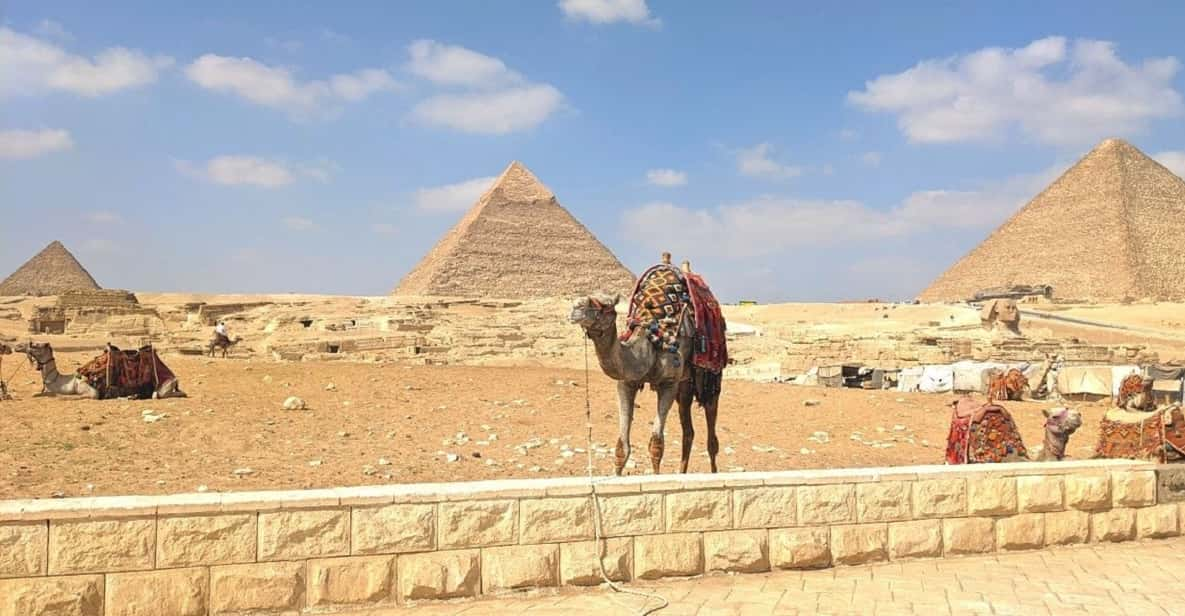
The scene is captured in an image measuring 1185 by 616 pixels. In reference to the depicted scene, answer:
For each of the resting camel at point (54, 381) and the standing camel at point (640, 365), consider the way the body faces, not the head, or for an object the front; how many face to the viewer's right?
0

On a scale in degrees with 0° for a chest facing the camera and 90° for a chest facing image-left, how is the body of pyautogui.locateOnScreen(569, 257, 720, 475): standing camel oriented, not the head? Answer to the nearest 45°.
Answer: approximately 45°

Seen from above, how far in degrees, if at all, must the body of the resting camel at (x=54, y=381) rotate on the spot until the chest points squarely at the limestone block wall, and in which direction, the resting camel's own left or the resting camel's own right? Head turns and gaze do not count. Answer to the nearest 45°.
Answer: approximately 90° to the resting camel's own left

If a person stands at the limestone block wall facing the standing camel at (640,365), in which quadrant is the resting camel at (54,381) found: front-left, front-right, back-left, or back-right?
front-left

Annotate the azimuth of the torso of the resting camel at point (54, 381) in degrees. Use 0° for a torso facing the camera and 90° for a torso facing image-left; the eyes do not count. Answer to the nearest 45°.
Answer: approximately 90°

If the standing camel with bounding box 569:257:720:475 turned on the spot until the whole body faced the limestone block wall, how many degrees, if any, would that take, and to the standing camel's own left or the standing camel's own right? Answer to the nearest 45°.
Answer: approximately 45° to the standing camel's own left

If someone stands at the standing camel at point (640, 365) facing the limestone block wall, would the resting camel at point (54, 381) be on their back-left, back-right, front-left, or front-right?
back-right

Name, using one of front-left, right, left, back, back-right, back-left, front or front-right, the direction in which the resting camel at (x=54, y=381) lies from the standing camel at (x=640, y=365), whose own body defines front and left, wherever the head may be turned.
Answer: right
